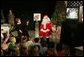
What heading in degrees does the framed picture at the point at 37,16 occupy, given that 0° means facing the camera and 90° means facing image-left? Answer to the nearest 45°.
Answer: approximately 0°

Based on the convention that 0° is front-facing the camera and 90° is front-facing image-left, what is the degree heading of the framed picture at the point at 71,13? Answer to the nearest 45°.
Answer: approximately 0°

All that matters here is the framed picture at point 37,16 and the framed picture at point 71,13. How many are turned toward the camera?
2

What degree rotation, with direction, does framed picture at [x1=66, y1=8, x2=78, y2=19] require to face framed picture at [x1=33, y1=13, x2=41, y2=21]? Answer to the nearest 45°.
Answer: approximately 90° to its right

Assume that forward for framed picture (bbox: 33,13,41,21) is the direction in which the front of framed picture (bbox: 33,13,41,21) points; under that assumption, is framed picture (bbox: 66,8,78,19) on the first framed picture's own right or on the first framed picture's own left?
on the first framed picture's own left
